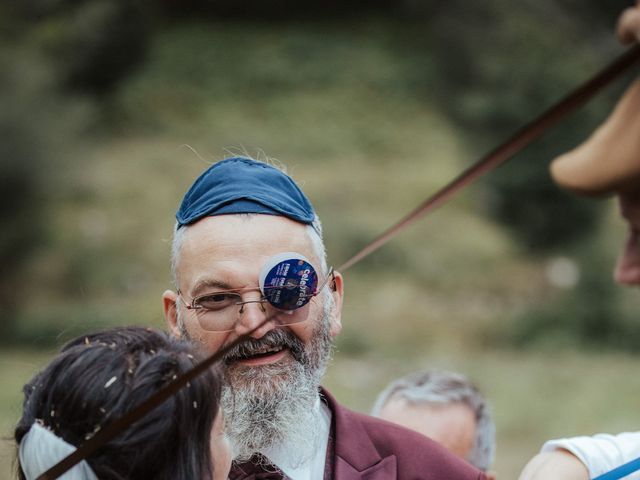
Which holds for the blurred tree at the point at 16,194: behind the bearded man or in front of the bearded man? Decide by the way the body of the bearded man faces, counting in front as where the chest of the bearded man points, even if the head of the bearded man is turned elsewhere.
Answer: behind

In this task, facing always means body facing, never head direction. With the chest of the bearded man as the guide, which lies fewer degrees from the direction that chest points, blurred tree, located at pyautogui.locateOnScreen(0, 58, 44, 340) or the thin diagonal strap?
the thin diagonal strap

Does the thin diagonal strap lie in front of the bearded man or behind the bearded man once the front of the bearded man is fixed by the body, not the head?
in front

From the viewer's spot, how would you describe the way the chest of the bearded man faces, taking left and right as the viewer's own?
facing the viewer

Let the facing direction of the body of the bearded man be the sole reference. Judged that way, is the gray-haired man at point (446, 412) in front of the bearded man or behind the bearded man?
behind
